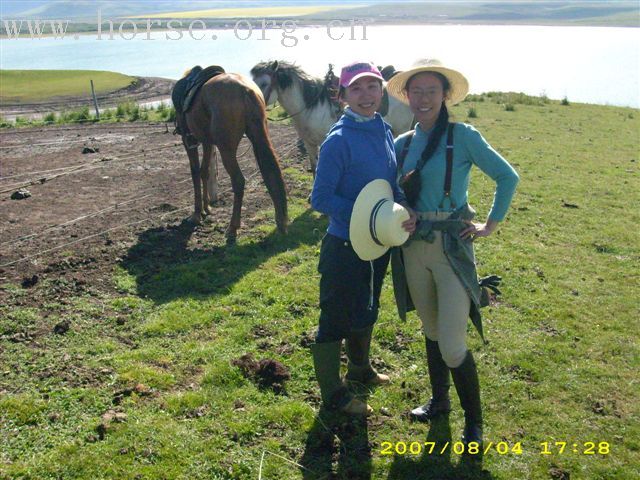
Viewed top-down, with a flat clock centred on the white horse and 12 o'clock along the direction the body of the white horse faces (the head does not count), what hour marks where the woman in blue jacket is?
The woman in blue jacket is roughly at 9 o'clock from the white horse.

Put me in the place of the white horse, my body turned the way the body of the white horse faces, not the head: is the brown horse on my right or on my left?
on my left

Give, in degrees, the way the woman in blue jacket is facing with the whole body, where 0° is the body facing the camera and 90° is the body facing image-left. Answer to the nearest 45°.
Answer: approximately 315°

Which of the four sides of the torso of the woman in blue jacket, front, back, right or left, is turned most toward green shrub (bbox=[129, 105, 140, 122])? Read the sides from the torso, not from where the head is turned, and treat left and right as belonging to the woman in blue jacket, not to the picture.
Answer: back

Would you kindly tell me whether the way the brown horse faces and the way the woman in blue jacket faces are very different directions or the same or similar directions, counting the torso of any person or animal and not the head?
very different directions

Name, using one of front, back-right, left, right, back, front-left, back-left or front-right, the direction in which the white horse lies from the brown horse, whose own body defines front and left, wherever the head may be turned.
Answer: right

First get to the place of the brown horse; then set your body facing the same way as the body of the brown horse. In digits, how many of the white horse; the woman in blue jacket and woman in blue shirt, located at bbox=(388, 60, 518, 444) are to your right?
1

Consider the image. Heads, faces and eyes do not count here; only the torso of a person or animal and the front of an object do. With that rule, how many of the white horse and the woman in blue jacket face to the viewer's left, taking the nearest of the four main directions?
1

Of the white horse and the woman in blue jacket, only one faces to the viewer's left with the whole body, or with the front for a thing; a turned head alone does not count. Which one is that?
the white horse

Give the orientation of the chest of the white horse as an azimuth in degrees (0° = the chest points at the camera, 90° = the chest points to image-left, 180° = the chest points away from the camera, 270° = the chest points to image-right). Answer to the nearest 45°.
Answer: approximately 90°

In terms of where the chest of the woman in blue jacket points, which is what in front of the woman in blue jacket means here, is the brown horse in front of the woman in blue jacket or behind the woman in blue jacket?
behind
